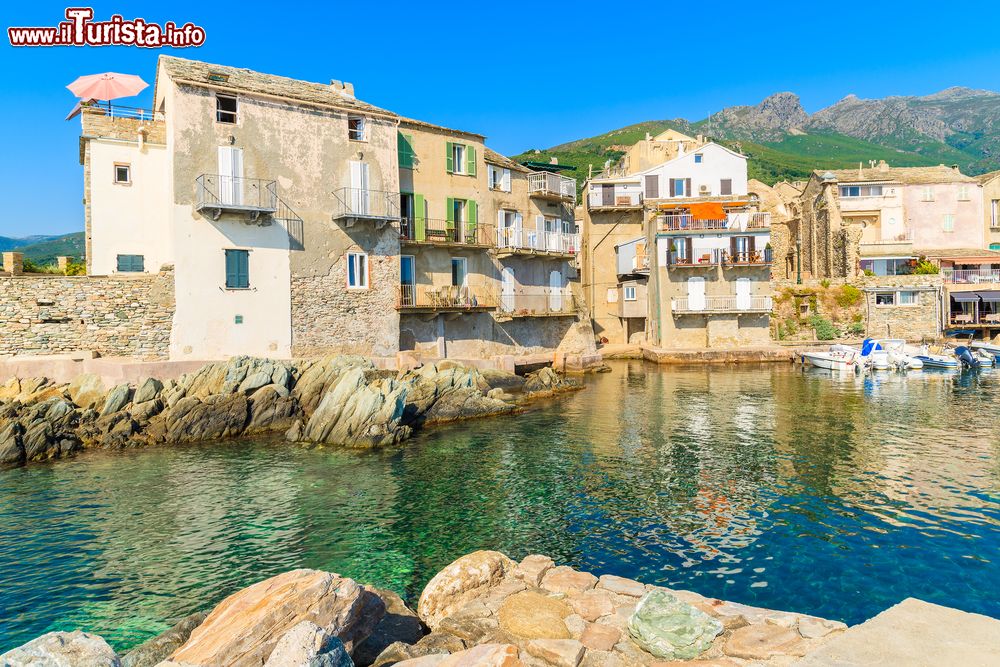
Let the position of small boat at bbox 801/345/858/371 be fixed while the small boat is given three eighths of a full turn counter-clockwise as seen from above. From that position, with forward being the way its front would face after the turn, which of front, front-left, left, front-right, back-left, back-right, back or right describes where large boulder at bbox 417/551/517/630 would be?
front-right

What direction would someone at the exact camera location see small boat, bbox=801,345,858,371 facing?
facing to the left of the viewer

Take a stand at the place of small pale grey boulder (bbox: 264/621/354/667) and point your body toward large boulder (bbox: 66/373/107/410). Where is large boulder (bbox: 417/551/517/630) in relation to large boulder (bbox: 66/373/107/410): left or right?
right

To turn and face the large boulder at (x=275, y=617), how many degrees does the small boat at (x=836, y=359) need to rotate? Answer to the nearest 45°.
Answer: approximately 90° to its left

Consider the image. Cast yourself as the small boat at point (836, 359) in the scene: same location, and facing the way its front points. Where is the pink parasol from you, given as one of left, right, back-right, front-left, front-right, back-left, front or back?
front-left

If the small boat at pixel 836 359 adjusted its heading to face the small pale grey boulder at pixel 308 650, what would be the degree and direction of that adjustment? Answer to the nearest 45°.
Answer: approximately 90° to its left

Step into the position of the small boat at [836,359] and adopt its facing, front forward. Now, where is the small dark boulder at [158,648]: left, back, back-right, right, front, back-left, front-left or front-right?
left

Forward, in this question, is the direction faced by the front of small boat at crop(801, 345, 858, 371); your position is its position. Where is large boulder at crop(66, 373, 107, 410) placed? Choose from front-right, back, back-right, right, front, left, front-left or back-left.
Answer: front-left

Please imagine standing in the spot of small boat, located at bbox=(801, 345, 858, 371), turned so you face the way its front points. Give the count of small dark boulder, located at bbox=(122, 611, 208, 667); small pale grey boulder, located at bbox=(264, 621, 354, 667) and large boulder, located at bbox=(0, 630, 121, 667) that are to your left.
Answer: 3

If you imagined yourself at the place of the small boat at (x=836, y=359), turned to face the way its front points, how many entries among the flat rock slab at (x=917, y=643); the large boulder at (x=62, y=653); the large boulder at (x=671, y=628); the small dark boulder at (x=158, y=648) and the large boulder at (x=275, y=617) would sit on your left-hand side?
5

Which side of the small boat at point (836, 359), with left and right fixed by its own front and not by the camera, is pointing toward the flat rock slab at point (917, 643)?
left

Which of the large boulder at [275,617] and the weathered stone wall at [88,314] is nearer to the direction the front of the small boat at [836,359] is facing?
the weathered stone wall
